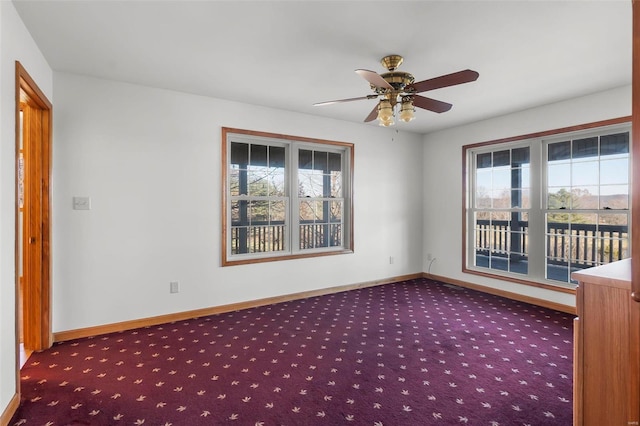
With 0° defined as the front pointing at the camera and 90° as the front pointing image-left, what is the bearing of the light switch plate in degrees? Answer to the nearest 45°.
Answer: approximately 0°

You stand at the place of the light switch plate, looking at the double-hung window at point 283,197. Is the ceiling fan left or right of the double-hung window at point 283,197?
right

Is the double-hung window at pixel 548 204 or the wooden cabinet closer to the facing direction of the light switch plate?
the wooden cabinet

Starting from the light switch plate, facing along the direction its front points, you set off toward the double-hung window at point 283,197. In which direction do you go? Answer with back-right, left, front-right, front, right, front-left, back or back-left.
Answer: left

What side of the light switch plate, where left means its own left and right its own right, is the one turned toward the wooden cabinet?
front

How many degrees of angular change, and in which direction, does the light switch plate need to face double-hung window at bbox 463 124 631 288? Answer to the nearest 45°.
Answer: approximately 45° to its left

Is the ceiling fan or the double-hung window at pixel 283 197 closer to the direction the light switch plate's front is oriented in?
the ceiling fan

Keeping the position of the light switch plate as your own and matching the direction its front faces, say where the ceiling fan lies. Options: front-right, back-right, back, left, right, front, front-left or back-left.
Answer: front-left

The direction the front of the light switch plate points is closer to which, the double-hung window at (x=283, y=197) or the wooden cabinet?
the wooden cabinet
